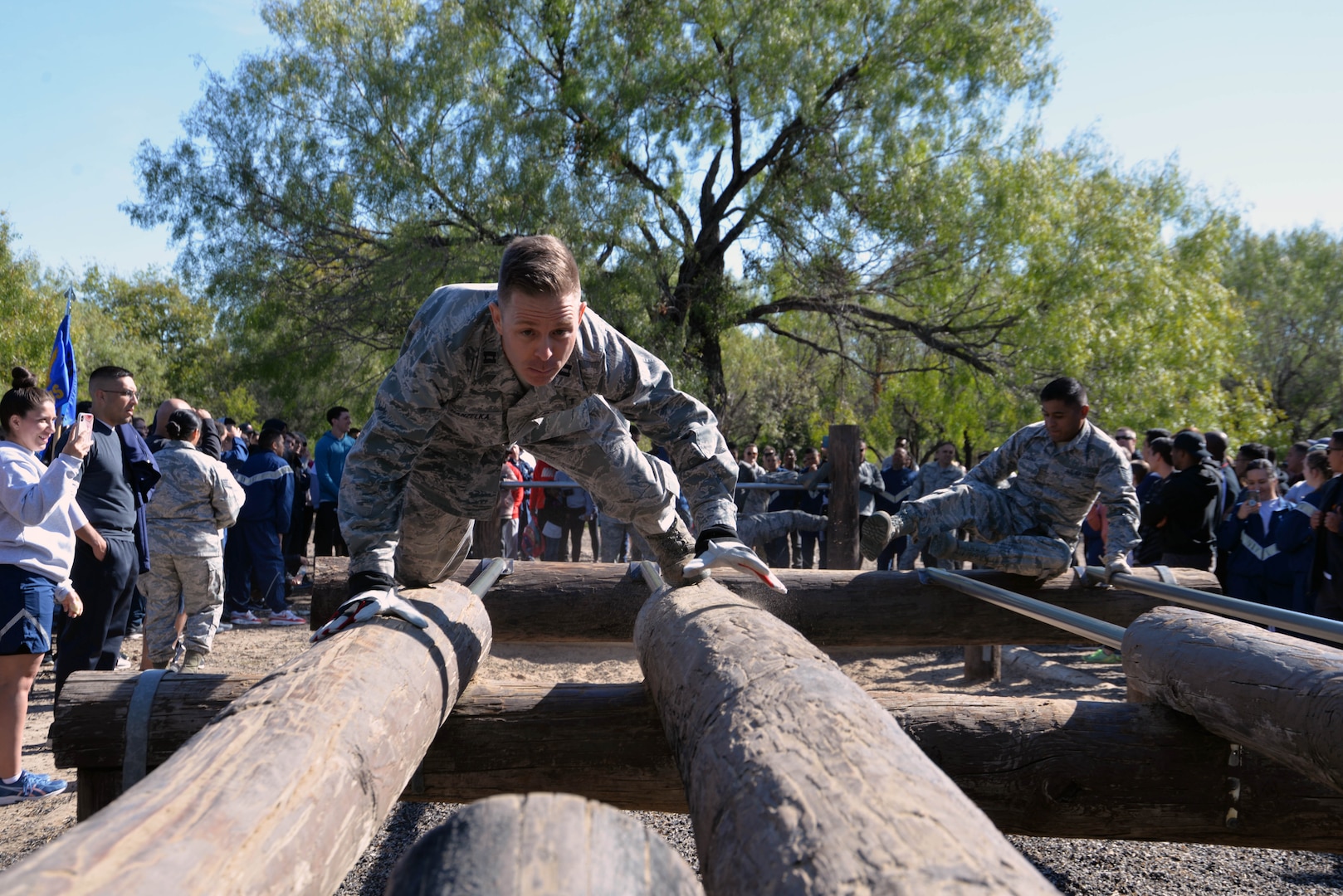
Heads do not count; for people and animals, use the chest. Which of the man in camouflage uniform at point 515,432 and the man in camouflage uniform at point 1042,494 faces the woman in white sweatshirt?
the man in camouflage uniform at point 1042,494

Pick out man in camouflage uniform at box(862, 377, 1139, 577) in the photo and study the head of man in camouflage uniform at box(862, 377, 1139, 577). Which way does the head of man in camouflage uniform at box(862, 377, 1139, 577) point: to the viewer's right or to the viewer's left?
to the viewer's left

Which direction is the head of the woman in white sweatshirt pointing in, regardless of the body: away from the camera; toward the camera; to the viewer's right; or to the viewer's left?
to the viewer's right

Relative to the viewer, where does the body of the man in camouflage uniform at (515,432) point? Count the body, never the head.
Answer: toward the camera

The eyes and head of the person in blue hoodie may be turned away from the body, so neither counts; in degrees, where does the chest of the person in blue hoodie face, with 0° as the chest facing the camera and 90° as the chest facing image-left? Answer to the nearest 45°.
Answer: approximately 315°

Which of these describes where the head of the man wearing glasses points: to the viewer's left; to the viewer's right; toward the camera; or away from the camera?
to the viewer's right

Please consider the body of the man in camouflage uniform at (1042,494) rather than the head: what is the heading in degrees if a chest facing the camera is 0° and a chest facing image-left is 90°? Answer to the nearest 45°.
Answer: approximately 45°

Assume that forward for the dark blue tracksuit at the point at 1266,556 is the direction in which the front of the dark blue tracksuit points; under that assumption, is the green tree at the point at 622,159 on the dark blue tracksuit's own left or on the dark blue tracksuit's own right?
on the dark blue tracksuit's own right

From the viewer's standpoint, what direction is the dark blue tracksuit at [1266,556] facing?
toward the camera

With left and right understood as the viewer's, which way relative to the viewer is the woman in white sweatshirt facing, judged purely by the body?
facing to the right of the viewer

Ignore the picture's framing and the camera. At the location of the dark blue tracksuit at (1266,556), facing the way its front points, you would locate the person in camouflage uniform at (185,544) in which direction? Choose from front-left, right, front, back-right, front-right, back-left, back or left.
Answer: front-right

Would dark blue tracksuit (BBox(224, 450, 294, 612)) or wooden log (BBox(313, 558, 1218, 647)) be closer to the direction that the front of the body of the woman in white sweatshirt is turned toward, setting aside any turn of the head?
the wooden log

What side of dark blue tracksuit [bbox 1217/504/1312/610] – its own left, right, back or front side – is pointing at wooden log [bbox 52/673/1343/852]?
front
